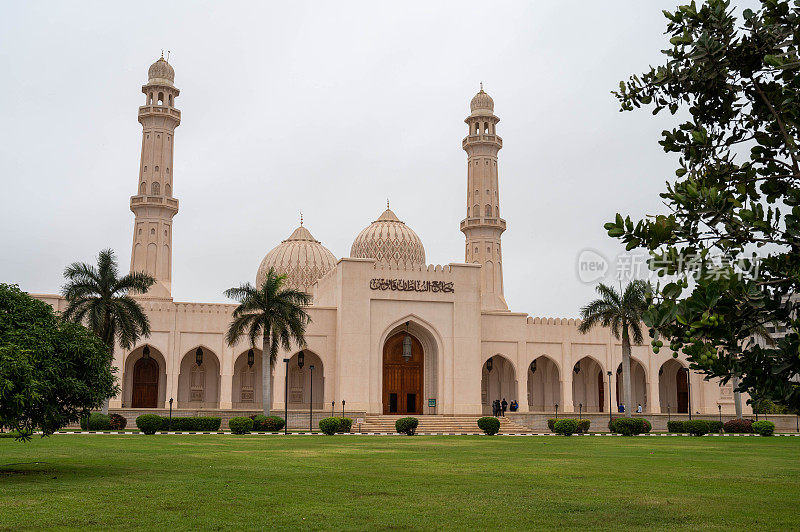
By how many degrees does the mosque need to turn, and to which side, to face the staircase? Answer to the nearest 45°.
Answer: approximately 45° to its left

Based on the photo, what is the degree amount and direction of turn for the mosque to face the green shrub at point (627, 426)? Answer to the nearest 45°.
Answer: approximately 45° to its left

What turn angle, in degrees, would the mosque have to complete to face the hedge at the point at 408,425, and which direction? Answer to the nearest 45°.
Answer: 0° — it already faces it

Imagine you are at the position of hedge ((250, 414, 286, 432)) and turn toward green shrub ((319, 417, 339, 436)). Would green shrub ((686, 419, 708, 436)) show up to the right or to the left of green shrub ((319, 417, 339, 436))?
left

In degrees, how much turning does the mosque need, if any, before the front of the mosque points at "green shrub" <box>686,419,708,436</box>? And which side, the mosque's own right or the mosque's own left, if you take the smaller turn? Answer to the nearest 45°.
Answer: approximately 45° to the mosque's own left

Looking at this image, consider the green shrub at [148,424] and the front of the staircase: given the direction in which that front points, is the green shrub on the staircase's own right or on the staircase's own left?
on the staircase's own right

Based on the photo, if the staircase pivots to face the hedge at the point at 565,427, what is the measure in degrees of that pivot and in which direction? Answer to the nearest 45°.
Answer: approximately 45° to its left

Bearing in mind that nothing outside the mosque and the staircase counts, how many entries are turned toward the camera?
2

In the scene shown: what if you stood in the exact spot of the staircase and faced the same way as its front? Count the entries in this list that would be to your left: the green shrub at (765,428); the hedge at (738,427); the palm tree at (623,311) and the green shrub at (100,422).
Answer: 3

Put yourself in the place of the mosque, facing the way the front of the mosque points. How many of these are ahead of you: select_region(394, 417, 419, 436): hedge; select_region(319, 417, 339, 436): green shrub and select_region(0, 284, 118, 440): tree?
3

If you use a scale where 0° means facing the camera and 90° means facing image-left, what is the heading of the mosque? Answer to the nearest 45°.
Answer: approximately 0°

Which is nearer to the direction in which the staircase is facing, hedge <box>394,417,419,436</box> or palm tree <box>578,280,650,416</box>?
the hedge
